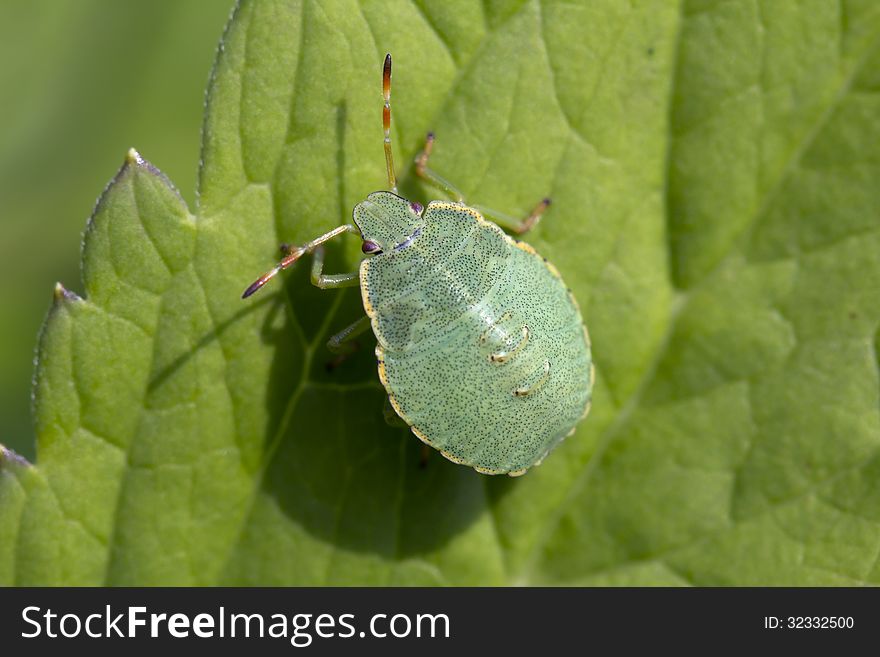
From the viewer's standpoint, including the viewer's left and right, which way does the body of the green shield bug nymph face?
facing away from the viewer and to the left of the viewer
